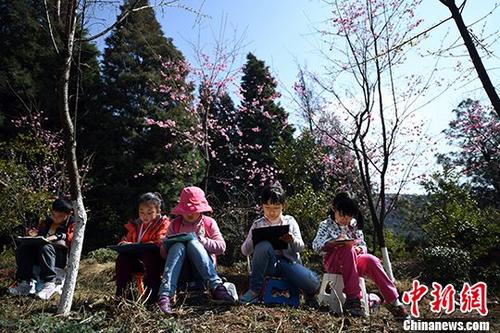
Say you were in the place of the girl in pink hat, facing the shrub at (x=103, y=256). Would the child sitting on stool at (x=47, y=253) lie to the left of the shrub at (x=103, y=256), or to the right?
left

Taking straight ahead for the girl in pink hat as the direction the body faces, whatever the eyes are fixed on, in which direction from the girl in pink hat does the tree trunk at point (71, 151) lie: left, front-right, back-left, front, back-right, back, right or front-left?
right

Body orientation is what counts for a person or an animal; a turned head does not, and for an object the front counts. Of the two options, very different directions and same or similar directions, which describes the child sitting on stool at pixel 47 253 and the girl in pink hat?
same or similar directions

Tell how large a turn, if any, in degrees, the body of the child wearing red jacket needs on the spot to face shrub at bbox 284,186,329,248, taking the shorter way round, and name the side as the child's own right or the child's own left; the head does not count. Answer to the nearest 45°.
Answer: approximately 180°

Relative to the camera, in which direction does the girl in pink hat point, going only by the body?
toward the camera

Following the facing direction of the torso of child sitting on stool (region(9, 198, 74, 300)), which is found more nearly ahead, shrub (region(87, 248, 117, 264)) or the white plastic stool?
the white plastic stool

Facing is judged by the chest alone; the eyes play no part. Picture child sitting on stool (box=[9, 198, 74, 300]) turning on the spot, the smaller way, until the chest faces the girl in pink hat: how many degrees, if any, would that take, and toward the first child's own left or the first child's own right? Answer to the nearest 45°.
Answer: approximately 90° to the first child's own left

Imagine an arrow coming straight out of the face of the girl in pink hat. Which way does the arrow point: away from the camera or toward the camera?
toward the camera

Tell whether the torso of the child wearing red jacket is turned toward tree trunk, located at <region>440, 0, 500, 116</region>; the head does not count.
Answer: no

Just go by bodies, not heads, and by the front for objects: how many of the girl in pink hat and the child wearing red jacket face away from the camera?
0

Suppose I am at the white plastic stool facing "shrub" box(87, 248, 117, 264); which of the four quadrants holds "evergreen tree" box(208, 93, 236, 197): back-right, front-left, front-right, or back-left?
front-right

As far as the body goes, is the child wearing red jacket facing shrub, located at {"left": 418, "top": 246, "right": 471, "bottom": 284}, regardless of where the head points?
no

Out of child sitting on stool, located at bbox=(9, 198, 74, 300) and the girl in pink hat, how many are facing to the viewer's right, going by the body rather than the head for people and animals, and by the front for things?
0

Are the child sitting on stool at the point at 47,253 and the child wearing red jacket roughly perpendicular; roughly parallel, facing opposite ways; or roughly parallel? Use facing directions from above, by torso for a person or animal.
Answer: roughly parallel

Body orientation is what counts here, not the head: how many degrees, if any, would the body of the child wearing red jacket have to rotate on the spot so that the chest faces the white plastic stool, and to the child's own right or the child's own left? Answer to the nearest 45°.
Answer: approximately 90° to the child's own left
